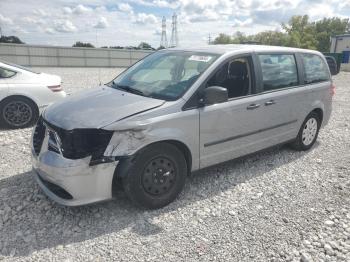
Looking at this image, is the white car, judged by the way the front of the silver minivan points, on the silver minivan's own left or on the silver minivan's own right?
on the silver minivan's own right

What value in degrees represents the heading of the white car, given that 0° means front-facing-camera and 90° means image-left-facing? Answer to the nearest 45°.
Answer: approximately 90°

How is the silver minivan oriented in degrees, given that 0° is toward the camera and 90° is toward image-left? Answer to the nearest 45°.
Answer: approximately 45°

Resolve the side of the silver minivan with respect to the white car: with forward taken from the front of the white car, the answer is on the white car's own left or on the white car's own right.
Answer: on the white car's own left
